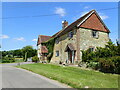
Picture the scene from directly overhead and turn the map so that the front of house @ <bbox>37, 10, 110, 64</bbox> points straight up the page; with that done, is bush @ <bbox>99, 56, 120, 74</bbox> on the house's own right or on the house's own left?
on the house's own left

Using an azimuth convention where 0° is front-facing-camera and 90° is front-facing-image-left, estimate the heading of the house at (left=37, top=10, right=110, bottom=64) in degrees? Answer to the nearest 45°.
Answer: approximately 45°
